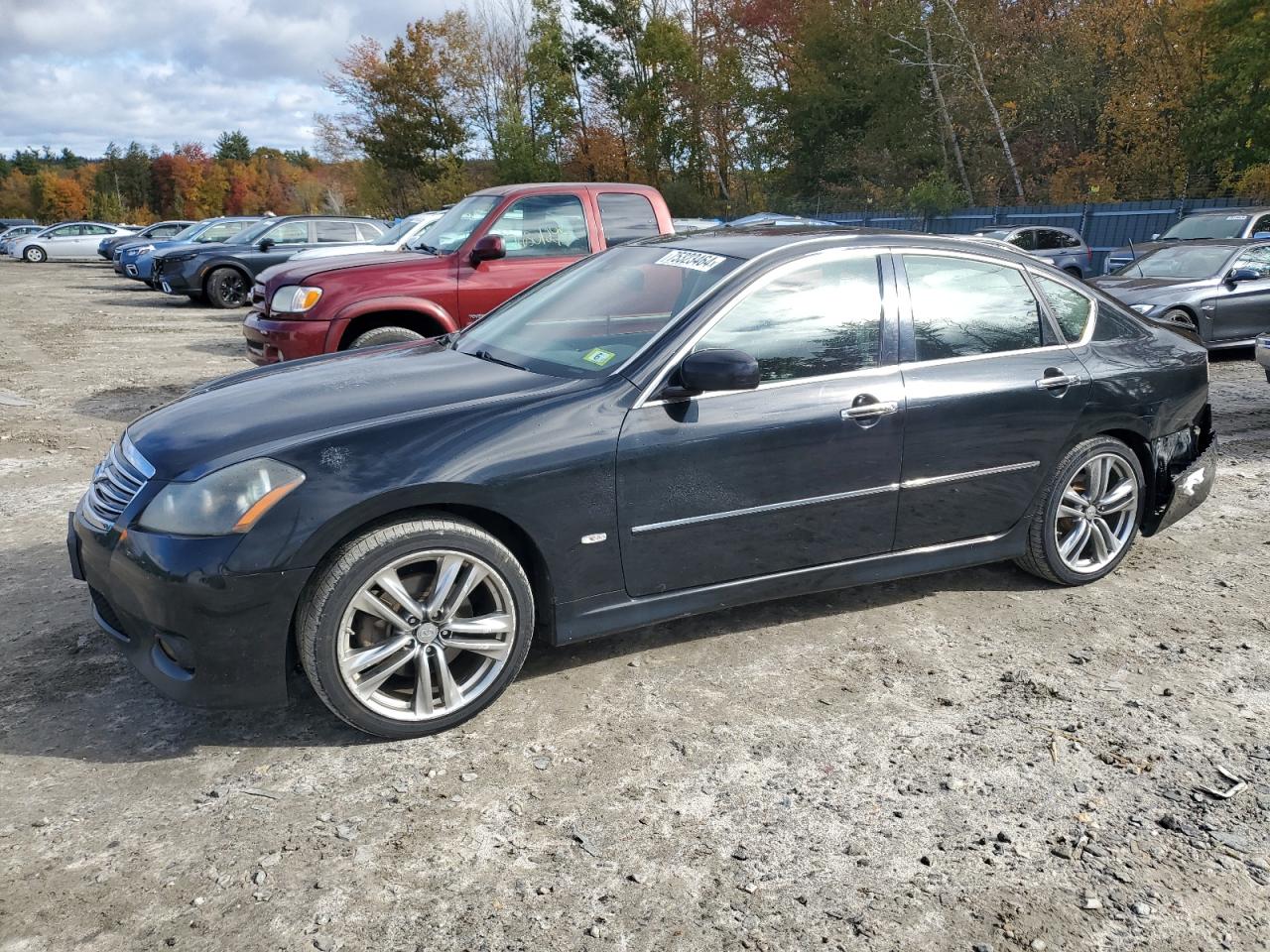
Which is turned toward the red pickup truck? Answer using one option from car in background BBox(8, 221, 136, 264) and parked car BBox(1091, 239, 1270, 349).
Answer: the parked car

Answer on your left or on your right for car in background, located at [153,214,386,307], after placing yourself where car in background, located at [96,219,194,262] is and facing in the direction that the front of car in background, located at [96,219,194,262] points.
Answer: on your left

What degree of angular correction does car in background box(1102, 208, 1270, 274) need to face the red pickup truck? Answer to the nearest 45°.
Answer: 0° — it already faces it

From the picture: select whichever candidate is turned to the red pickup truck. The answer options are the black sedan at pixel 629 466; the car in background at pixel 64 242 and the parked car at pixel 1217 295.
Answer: the parked car

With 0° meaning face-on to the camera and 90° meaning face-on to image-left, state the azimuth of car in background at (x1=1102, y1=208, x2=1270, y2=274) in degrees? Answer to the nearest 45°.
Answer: approximately 45°

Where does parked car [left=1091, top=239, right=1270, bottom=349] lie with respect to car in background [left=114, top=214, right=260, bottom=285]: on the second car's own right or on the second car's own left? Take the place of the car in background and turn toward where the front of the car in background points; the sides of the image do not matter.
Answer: on the second car's own left

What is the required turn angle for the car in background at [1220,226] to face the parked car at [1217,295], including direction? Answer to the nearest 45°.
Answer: approximately 45° to its left

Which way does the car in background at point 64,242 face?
to the viewer's left

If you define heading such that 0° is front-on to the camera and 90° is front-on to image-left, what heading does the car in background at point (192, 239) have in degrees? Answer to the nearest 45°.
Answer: approximately 45°

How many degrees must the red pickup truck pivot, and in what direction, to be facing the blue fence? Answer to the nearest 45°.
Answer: approximately 180°

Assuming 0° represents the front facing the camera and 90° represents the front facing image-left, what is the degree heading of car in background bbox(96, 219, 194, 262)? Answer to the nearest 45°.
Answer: approximately 45°
